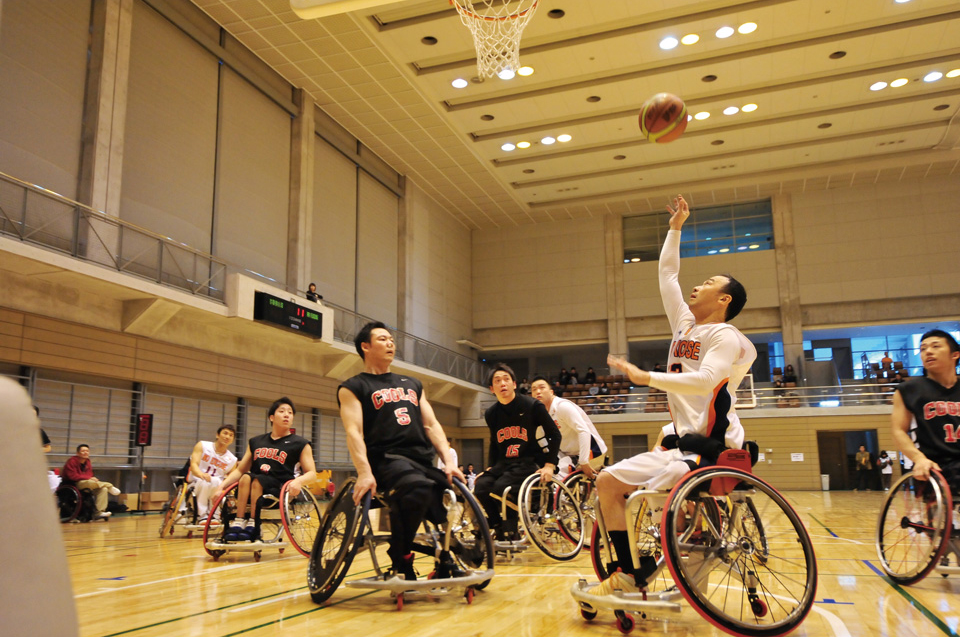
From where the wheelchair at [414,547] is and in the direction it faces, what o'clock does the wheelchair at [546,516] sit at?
the wheelchair at [546,516] is roughly at 7 o'clock from the wheelchair at [414,547].

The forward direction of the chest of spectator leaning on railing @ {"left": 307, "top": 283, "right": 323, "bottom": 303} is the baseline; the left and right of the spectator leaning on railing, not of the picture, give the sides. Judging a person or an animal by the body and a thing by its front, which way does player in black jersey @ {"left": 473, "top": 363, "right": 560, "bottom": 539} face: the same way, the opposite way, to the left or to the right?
to the right

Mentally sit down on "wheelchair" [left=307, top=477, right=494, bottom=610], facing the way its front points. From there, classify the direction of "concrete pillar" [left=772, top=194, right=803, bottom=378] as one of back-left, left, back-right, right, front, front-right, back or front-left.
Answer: back-left

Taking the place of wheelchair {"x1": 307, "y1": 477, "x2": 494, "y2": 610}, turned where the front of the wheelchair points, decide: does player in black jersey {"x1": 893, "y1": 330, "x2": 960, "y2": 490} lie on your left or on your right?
on your left

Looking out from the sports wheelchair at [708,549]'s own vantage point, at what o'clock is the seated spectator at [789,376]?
The seated spectator is roughly at 5 o'clock from the sports wheelchair.

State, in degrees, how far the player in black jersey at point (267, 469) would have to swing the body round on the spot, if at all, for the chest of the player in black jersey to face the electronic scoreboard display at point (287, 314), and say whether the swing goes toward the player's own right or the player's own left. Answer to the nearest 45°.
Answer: approximately 135° to the player's own right

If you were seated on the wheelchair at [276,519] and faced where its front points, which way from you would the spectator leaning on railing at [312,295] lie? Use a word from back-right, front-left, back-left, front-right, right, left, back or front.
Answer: back

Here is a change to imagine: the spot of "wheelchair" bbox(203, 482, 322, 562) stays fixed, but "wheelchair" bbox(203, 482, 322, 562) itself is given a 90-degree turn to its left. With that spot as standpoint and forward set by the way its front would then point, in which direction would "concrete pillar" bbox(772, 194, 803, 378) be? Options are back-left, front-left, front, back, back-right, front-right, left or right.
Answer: front-left

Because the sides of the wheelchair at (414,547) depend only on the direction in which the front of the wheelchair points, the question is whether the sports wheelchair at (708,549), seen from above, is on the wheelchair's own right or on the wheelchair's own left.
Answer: on the wheelchair's own left

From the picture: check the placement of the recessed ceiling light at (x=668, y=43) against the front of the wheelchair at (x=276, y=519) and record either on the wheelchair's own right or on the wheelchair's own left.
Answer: on the wheelchair's own left

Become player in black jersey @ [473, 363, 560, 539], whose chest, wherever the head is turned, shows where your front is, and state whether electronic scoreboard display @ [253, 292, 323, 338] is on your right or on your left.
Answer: on your right

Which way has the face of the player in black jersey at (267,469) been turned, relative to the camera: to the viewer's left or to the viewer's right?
to the viewer's right

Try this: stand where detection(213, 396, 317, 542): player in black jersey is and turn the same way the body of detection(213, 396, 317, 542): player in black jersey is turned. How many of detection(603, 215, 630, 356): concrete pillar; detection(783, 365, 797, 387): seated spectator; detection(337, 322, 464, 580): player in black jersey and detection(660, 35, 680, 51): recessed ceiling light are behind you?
3

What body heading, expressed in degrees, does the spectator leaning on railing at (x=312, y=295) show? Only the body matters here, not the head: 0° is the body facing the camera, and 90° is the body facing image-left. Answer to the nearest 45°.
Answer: approximately 315°
